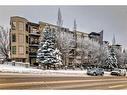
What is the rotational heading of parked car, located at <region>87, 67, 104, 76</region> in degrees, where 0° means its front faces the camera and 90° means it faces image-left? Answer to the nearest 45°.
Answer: approximately 45°

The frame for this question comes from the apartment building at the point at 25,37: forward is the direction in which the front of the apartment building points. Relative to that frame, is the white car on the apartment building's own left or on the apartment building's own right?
on the apartment building's own left

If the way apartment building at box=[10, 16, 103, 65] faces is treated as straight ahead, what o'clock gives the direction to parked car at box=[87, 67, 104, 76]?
The parked car is roughly at 10 o'clock from the apartment building.

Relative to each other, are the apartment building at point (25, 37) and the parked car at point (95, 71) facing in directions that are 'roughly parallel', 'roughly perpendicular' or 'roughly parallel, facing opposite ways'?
roughly perpendicular

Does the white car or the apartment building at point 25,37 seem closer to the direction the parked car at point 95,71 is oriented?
the apartment building

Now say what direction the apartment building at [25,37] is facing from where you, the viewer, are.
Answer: facing the viewer and to the right of the viewer

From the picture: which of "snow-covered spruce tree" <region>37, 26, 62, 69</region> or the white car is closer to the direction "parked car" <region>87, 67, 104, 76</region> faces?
the snow-covered spruce tree

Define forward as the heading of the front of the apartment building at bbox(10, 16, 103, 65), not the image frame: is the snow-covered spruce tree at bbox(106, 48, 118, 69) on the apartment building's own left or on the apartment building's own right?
on the apartment building's own left
